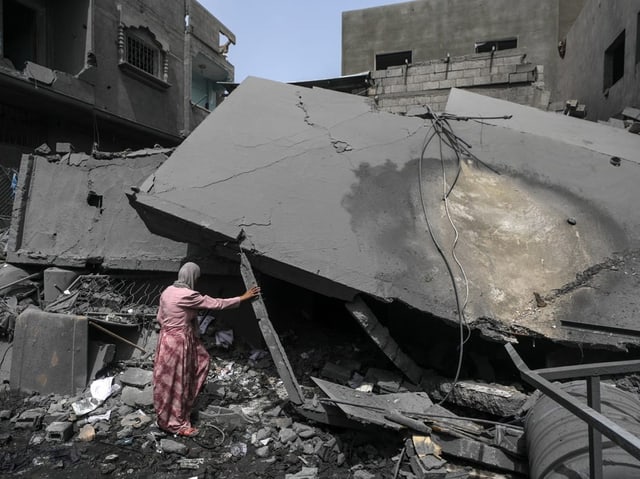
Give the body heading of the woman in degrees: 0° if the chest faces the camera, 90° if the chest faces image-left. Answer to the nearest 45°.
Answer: approximately 225°

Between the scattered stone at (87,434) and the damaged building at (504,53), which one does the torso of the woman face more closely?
the damaged building

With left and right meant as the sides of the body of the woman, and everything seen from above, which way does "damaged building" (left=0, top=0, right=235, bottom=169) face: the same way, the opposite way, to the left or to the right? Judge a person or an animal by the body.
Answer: to the right

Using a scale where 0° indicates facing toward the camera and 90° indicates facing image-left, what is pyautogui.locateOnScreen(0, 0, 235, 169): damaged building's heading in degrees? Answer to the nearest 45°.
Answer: approximately 315°

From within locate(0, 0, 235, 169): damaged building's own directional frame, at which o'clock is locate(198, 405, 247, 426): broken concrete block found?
The broken concrete block is roughly at 1 o'clock from the damaged building.

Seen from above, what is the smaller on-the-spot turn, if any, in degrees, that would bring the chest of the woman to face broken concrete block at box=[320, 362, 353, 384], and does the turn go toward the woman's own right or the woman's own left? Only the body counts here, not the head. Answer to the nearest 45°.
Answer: approximately 45° to the woman's own right

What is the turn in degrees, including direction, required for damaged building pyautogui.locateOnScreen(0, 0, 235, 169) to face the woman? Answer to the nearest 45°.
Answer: approximately 45° to its right

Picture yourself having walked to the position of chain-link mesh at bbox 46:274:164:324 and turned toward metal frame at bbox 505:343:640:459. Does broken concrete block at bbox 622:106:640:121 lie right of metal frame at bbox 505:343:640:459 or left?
left

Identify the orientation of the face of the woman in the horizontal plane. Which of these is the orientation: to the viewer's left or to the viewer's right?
to the viewer's right
